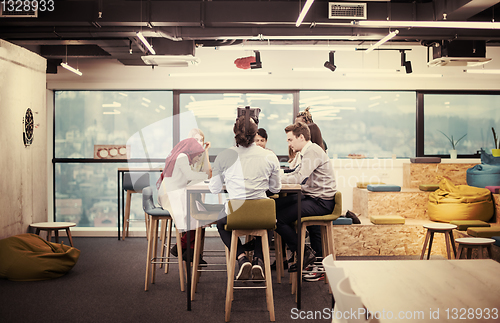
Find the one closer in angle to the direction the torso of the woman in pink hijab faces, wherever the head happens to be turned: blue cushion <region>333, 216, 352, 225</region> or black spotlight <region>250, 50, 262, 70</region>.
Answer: the blue cushion

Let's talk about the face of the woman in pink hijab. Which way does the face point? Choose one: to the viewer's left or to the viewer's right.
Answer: to the viewer's right

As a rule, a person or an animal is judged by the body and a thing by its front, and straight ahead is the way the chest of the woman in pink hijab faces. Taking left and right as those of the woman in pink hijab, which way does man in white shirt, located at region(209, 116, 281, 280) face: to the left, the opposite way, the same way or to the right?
to the left

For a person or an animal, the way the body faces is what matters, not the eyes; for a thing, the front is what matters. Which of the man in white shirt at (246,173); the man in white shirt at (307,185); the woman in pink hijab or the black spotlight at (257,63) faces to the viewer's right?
the woman in pink hijab

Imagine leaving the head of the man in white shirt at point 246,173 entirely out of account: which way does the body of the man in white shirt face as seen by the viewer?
away from the camera

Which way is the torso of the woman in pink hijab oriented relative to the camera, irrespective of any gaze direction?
to the viewer's right

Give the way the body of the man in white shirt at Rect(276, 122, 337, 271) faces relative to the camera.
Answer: to the viewer's left

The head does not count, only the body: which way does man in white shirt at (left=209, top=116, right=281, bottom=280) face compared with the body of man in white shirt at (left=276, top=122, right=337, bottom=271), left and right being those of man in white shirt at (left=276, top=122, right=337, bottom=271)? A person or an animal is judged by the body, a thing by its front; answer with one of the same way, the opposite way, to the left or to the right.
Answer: to the right

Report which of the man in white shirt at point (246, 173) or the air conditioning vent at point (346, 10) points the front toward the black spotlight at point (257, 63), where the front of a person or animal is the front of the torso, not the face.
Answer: the man in white shirt
